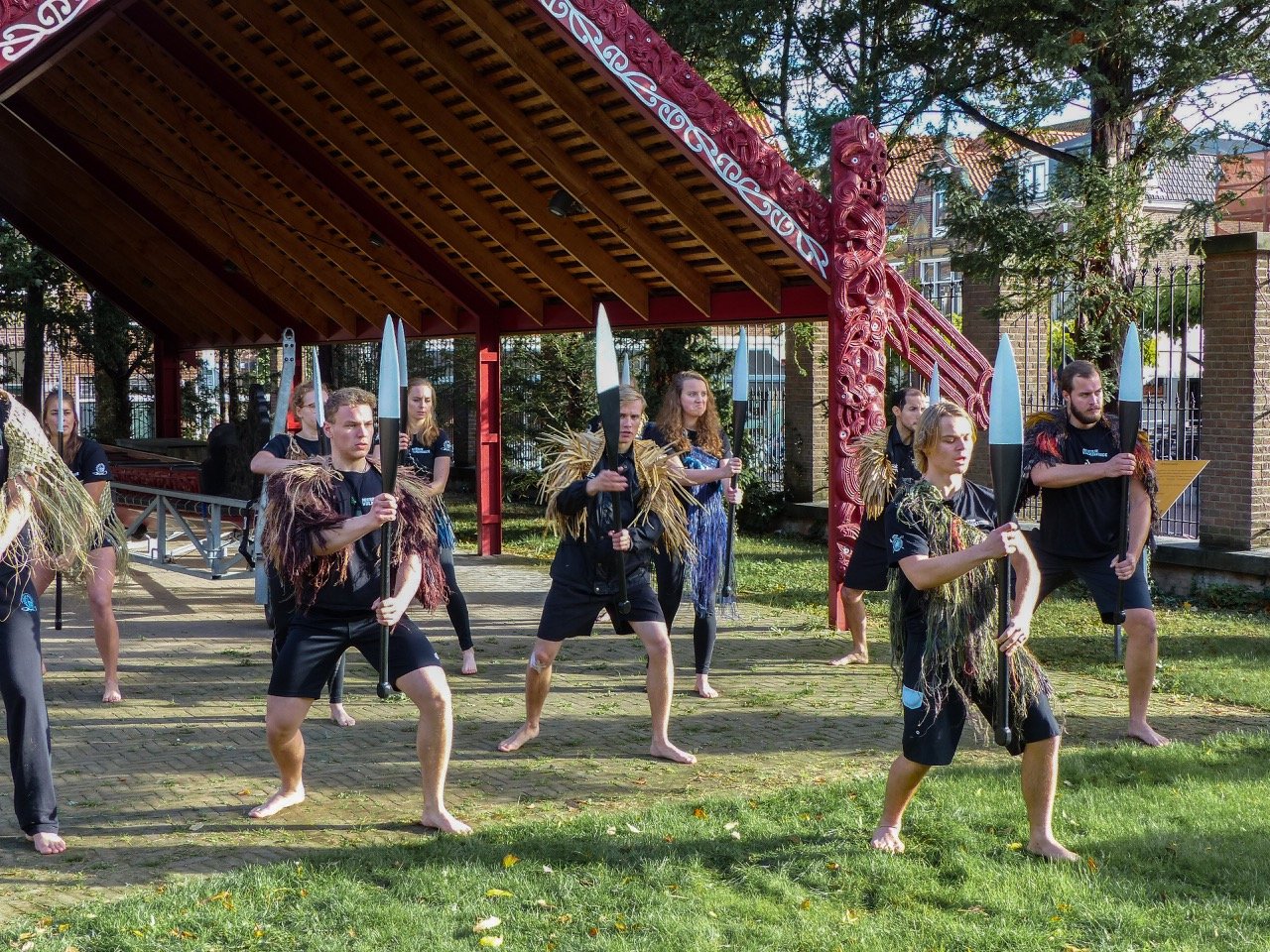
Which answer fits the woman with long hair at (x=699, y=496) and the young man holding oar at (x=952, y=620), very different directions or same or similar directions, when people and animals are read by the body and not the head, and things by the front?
same or similar directions

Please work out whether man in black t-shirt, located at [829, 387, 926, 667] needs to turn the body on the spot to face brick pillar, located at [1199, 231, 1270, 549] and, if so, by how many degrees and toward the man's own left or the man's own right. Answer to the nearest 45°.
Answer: approximately 135° to the man's own left

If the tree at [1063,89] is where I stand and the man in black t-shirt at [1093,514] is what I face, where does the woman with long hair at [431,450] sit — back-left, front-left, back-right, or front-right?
front-right

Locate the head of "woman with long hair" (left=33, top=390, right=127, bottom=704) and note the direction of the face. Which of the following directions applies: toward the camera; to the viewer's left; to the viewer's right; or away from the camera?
toward the camera

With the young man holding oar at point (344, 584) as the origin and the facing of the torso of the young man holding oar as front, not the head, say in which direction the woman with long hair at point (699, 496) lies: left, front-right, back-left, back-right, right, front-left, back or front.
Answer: left

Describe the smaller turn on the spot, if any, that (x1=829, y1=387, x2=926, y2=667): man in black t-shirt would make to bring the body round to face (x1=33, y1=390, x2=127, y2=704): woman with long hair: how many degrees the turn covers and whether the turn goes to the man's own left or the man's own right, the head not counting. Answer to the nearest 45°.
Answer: approximately 90° to the man's own right

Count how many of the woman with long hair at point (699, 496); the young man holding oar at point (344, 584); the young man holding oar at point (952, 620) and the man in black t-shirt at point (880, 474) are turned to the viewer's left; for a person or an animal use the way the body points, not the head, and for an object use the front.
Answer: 0

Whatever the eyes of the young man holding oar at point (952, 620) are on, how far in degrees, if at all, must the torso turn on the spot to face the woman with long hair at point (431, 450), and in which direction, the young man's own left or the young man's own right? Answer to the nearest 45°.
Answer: approximately 180°

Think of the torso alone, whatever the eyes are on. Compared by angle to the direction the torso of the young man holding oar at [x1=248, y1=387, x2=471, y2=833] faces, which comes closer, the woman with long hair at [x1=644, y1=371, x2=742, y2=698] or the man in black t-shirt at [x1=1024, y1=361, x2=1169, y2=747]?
the man in black t-shirt

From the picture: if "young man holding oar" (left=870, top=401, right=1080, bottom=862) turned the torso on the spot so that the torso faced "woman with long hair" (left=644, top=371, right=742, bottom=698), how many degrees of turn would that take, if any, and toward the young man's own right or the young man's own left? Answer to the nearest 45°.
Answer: approximately 180°

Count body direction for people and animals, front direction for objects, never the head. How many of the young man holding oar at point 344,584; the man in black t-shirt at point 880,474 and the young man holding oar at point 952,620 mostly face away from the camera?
0

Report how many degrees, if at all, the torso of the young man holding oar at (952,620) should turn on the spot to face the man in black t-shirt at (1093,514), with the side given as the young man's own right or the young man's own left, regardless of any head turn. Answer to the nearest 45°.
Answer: approximately 135° to the young man's own left

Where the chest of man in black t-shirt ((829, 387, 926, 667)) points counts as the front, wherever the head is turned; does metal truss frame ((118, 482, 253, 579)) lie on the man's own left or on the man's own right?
on the man's own right

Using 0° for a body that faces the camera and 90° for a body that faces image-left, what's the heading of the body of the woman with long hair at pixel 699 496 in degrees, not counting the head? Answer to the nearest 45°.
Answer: approximately 315°

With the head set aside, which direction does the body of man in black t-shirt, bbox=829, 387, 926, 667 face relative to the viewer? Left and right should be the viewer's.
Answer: facing the viewer
